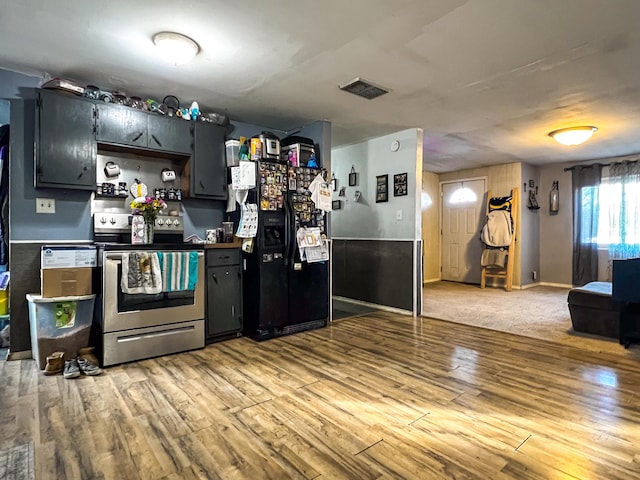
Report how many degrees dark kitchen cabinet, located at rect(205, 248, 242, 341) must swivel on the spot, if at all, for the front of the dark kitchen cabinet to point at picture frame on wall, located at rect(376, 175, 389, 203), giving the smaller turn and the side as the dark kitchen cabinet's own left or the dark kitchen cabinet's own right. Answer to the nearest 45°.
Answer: approximately 90° to the dark kitchen cabinet's own left

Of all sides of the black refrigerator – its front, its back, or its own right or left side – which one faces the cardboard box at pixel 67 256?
right

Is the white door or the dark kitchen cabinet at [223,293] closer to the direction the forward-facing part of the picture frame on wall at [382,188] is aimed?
the dark kitchen cabinet

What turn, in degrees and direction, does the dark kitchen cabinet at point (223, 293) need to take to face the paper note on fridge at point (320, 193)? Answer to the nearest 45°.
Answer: approximately 45° to its left

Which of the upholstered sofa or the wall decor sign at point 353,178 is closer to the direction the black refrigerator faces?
the upholstered sofa

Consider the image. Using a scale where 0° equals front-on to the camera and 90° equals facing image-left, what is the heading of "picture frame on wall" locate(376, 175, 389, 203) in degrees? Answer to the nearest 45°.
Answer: approximately 45°
